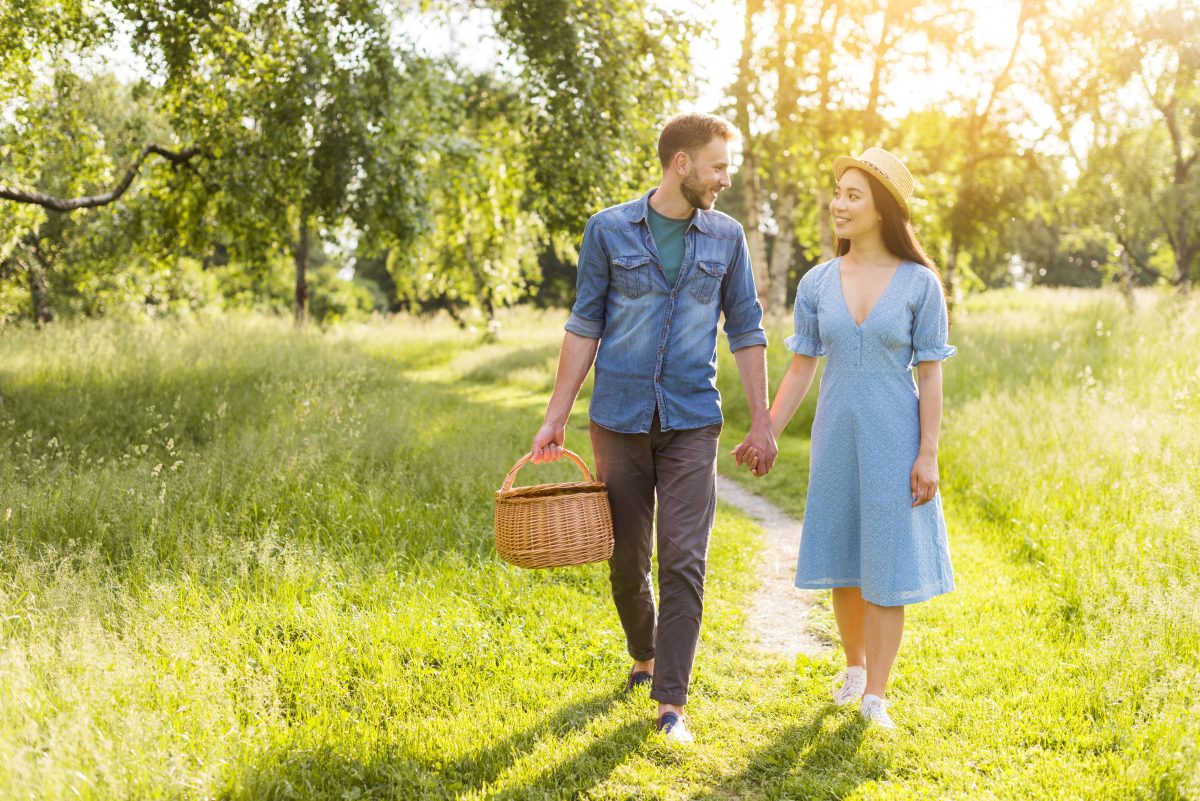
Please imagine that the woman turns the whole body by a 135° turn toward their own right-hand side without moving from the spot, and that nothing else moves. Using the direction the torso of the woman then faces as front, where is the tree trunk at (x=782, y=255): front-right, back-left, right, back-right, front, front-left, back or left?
front-right

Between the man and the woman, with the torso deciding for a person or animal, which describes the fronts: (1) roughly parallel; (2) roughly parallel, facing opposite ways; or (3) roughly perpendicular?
roughly parallel

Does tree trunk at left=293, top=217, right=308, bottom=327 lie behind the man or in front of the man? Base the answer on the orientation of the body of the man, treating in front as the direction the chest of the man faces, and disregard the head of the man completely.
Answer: behind

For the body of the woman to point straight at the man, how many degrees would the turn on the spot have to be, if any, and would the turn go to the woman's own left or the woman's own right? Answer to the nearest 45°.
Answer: approximately 90° to the woman's own right

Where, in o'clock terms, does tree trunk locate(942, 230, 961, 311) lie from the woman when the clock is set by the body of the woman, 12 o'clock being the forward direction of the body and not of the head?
The tree trunk is roughly at 6 o'clock from the woman.

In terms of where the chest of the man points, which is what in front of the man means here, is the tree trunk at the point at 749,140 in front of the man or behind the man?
behind

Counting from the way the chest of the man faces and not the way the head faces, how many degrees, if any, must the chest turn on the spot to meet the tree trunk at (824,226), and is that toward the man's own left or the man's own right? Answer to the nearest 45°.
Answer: approximately 180°

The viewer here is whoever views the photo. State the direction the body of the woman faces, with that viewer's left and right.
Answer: facing the viewer

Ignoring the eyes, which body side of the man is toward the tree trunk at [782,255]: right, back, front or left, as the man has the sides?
back

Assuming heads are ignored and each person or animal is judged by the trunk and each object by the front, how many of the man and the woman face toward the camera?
2

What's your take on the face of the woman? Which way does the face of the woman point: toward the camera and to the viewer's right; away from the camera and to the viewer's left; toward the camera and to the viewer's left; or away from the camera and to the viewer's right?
toward the camera and to the viewer's left

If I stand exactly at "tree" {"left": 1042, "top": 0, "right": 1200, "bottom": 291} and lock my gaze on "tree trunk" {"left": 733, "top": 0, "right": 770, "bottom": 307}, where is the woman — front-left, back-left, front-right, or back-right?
front-left

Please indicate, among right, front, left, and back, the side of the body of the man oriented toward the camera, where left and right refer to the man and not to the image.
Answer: front
